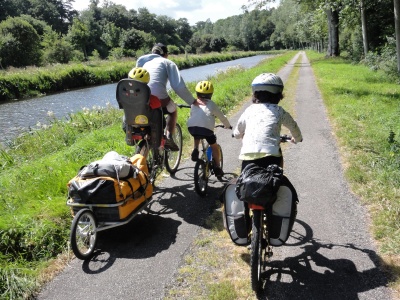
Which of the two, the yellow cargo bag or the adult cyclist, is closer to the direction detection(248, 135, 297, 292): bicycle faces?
the adult cyclist

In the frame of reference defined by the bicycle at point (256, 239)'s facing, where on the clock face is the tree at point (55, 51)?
The tree is roughly at 11 o'clock from the bicycle.

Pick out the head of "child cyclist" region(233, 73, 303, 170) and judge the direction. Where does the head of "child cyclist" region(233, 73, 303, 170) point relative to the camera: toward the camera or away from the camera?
away from the camera

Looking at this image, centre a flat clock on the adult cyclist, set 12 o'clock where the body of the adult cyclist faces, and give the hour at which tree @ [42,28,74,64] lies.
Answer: The tree is roughly at 10 o'clock from the adult cyclist.

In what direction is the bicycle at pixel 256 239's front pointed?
away from the camera

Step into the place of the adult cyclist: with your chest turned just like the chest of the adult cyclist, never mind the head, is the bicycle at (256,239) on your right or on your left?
on your right

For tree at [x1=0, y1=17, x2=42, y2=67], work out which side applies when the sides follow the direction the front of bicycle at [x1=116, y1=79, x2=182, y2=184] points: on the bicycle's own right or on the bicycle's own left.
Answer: on the bicycle's own left

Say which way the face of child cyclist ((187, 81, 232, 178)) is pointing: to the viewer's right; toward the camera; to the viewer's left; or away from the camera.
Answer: away from the camera

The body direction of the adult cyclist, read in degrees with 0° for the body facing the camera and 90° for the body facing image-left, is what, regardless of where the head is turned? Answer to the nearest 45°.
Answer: approximately 225°

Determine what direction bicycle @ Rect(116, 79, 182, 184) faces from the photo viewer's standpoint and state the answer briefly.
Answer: facing away from the viewer and to the right of the viewer

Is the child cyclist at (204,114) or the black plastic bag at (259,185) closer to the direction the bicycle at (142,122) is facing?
the child cyclist
